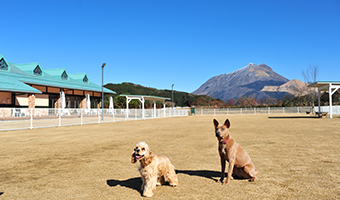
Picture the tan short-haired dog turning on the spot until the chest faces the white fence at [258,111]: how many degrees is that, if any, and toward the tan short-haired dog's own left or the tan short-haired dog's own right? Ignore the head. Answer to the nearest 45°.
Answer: approximately 135° to the tan short-haired dog's own right

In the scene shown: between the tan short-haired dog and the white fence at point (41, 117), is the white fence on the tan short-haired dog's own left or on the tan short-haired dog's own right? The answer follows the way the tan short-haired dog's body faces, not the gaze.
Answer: on the tan short-haired dog's own right

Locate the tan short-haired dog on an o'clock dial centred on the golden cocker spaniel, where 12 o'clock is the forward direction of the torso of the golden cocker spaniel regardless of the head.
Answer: The tan short-haired dog is roughly at 7 o'clock from the golden cocker spaniel.

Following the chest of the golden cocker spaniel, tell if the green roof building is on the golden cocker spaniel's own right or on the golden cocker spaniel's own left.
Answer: on the golden cocker spaniel's own right

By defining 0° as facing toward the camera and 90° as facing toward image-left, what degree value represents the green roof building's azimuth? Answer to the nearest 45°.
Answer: approximately 315°

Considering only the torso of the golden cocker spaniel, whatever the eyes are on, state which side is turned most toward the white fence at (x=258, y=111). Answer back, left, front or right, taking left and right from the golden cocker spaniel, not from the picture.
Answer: back
